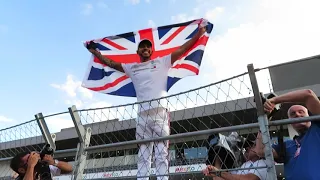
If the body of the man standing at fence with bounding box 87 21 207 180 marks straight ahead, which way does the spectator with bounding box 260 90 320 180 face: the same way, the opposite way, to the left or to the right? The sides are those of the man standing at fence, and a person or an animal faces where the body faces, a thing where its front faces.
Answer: to the right

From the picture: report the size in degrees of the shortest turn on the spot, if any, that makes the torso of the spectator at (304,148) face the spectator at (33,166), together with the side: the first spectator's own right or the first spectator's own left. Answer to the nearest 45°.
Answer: approximately 45° to the first spectator's own right

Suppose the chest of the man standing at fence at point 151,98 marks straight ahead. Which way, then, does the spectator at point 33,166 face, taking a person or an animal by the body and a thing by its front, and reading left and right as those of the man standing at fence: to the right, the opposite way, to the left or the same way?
to the left

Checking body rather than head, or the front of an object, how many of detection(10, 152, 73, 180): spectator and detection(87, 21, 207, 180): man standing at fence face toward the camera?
1

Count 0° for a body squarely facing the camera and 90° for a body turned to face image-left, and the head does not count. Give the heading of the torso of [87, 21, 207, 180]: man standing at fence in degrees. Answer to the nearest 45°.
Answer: approximately 0°

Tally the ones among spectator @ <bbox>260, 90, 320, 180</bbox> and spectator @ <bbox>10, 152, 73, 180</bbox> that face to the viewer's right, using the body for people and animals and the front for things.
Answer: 1

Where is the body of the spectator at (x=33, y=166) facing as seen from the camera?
to the viewer's right

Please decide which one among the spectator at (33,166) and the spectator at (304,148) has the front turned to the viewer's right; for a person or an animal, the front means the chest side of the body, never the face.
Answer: the spectator at (33,166)

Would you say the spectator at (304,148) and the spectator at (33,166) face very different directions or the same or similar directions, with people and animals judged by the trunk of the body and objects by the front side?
very different directions

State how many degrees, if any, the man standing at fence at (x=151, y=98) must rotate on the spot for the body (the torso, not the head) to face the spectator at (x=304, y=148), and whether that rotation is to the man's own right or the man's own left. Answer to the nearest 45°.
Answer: approximately 45° to the man's own left
